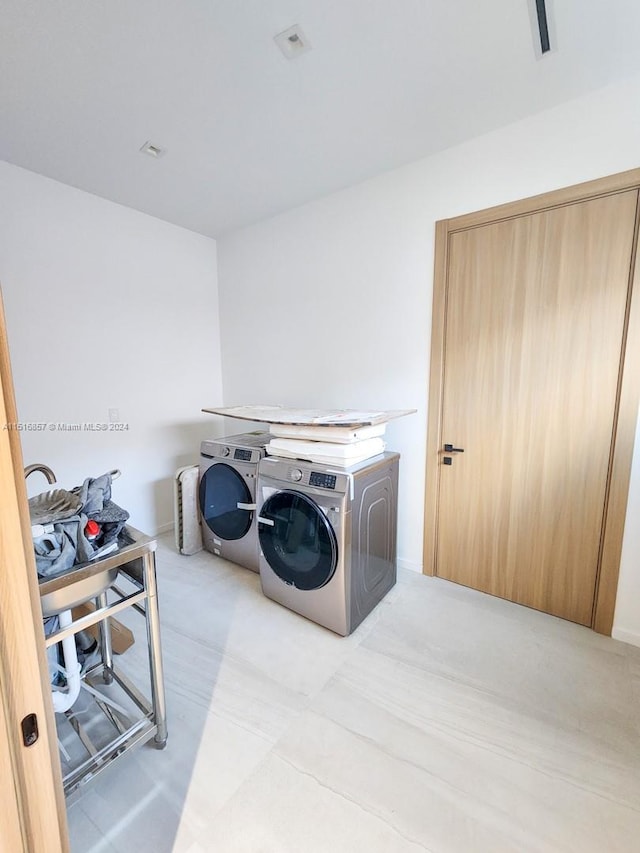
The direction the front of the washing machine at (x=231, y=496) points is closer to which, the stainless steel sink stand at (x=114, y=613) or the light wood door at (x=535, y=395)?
the stainless steel sink stand

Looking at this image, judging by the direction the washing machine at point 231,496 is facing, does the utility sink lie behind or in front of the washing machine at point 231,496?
in front

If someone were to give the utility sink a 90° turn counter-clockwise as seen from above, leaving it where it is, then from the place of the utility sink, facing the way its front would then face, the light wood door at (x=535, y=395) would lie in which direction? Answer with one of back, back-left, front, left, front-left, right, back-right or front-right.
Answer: front-right

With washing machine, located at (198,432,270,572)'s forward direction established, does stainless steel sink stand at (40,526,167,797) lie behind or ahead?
ahead

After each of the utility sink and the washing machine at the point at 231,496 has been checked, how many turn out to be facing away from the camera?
0

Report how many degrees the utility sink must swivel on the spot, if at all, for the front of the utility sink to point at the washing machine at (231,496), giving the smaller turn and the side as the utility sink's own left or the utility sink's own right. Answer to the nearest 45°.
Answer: approximately 90° to the utility sink's own left

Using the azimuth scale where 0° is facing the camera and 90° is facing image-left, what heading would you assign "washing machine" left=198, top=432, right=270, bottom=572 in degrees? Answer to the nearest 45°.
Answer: approximately 45°

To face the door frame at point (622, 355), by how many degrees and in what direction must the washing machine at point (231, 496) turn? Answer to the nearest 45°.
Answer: approximately 90° to its left

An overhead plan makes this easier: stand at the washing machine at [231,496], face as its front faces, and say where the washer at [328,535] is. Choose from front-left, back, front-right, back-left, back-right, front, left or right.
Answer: left

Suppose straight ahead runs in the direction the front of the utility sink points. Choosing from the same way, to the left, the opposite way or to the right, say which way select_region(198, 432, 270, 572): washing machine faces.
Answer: to the right

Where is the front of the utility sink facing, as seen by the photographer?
facing the viewer and to the right of the viewer
